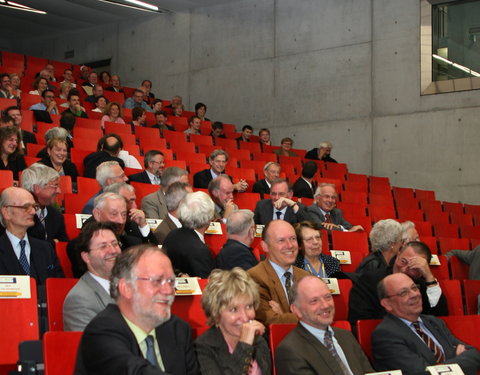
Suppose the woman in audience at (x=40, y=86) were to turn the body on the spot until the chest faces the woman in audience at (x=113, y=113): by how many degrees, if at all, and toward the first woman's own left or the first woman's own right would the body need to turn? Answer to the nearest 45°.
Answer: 0° — they already face them

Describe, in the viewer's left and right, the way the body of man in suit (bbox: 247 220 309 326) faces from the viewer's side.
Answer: facing the viewer and to the right of the viewer

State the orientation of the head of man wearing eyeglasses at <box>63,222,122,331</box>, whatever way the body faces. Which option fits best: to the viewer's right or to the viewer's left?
to the viewer's right

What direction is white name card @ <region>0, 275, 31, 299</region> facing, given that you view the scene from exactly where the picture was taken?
facing the viewer

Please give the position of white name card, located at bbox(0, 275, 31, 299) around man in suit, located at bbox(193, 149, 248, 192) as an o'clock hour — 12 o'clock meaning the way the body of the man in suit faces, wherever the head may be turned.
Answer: The white name card is roughly at 2 o'clock from the man in suit.

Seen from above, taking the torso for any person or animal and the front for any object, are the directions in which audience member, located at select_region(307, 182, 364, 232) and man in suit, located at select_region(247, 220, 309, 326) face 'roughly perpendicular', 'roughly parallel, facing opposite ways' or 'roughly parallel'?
roughly parallel

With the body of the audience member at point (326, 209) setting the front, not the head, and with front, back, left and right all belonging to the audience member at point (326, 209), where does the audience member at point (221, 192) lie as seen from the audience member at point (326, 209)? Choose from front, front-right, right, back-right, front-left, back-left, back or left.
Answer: right

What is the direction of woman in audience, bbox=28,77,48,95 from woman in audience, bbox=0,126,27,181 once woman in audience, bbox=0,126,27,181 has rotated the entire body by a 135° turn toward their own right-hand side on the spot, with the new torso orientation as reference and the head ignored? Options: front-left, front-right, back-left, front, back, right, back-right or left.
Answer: right

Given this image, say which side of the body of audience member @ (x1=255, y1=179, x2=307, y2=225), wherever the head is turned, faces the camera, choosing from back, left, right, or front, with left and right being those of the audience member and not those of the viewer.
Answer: front

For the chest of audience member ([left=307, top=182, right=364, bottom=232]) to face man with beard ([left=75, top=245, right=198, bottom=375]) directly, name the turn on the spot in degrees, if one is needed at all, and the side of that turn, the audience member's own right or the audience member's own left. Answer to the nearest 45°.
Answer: approximately 45° to the audience member's own right

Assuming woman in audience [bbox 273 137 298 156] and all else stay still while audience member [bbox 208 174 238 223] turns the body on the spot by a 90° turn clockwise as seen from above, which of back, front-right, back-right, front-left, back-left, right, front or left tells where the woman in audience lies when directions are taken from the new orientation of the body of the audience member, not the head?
back-right

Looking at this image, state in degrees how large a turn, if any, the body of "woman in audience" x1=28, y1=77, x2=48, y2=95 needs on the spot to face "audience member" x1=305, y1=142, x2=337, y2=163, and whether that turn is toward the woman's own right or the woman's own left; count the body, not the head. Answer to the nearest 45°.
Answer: approximately 45° to the woman's own left

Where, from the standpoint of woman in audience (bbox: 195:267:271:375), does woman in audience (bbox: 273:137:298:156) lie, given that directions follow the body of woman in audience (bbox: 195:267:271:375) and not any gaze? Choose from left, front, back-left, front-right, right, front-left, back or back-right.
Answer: back-left

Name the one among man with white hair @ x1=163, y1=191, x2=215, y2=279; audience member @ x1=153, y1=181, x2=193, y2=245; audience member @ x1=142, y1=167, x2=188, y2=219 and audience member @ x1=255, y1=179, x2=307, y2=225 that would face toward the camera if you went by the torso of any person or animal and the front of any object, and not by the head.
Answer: audience member @ x1=255, y1=179, x2=307, y2=225

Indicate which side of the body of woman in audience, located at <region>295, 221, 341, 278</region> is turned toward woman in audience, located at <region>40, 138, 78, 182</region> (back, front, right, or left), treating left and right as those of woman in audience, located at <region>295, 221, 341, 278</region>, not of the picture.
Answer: back

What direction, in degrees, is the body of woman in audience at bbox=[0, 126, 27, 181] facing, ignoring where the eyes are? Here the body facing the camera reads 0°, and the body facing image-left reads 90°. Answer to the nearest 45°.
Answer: approximately 315°

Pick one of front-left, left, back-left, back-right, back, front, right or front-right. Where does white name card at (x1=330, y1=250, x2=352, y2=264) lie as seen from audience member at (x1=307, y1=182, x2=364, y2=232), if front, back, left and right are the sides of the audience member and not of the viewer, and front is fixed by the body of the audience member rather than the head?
front-right

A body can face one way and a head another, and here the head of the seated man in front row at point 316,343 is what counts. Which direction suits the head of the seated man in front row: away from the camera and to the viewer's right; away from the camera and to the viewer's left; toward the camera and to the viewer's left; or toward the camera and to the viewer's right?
toward the camera and to the viewer's right
